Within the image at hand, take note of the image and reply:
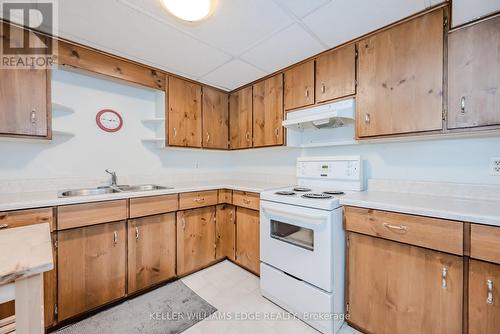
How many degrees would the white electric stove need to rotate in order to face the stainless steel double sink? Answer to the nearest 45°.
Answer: approximately 45° to its right

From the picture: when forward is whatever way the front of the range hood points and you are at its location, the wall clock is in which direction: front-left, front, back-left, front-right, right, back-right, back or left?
front-right

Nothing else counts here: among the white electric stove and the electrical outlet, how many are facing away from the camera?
0

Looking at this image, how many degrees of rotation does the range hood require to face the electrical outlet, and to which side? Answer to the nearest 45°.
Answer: approximately 135° to its left

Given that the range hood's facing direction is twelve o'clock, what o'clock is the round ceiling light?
The round ceiling light is roughly at 12 o'clock from the range hood.

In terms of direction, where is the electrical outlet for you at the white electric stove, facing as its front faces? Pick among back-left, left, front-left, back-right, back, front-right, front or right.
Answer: back-left

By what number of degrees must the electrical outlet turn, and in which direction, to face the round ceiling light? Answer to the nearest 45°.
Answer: approximately 45° to its right

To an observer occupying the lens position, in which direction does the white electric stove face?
facing the viewer and to the left of the viewer

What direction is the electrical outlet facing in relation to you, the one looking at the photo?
facing the viewer
